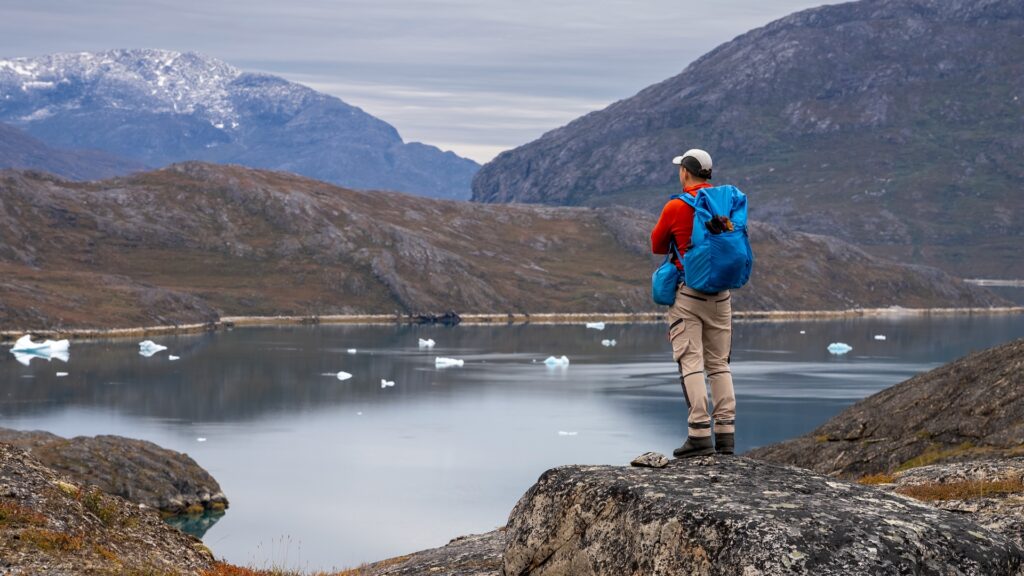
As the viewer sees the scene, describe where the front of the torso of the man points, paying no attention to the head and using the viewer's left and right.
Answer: facing away from the viewer and to the left of the viewer

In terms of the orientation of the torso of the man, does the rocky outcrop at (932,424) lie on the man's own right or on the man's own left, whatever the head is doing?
on the man's own right
